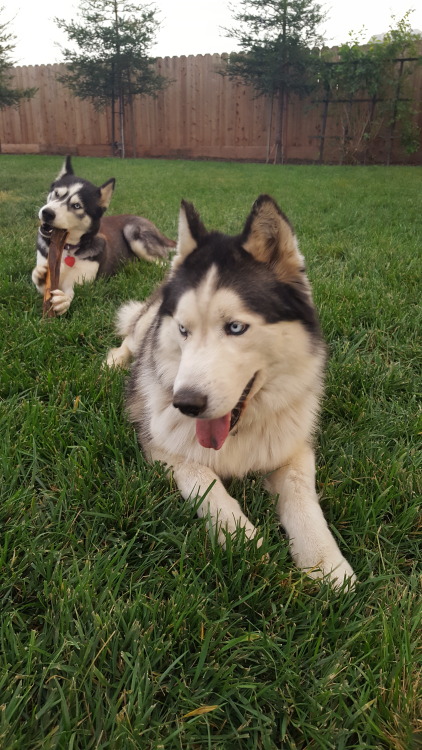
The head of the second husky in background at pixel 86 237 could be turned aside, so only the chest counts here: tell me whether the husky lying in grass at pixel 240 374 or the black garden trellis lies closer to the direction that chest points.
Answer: the husky lying in grass

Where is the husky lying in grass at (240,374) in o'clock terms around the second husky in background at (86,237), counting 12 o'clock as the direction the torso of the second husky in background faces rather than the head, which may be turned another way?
The husky lying in grass is roughly at 10 o'clock from the second husky in background.

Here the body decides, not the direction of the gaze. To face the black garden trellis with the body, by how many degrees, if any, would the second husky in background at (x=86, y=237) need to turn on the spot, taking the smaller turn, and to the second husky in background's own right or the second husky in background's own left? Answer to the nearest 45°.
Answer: approximately 180°

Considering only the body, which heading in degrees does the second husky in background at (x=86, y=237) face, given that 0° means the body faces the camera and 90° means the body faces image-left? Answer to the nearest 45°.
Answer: approximately 45°
